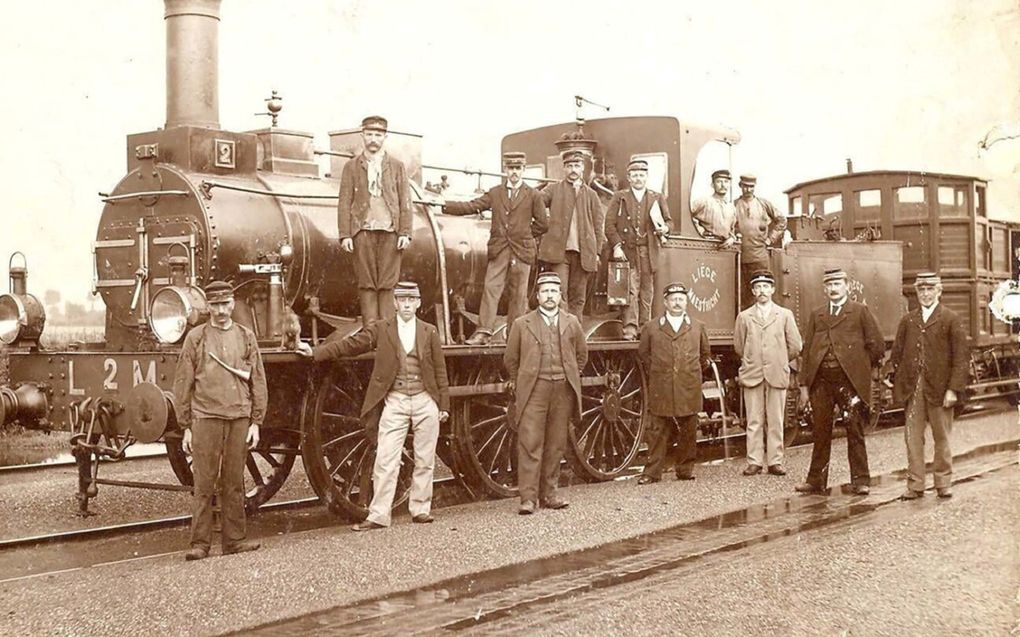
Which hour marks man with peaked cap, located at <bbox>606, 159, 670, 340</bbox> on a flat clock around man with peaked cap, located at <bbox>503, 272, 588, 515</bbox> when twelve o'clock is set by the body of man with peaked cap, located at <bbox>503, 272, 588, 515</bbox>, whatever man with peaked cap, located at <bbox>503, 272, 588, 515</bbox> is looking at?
man with peaked cap, located at <bbox>606, 159, 670, 340</bbox> is roughly at 7 o'clock from man with peaked cap, located at <bbox>503, 272, 588, 515</bbox>.

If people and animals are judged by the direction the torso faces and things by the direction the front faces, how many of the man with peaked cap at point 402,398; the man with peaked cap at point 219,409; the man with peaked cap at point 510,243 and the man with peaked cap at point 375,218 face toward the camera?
4

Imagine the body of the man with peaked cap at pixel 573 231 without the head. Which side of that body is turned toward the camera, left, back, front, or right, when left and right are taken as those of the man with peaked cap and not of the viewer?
front

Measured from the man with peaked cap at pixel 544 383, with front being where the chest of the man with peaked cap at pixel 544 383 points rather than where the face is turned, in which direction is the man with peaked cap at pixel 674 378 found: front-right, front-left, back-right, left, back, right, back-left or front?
back-left

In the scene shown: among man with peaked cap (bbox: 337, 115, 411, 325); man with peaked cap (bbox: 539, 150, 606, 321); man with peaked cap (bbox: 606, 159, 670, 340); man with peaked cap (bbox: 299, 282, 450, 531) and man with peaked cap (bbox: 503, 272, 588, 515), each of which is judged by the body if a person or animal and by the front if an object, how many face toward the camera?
5

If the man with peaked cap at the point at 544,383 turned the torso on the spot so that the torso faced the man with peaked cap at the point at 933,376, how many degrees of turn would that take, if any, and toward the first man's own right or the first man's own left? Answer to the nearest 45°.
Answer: approximately 90° to the first man's own left

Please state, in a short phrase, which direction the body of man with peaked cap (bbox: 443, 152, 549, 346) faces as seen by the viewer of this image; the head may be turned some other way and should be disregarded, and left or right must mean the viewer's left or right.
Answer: facing the viewer

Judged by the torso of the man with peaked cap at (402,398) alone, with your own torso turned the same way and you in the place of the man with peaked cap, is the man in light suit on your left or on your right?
on your left

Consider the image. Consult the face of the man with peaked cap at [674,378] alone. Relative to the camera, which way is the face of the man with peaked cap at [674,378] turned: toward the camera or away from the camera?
toward the camera

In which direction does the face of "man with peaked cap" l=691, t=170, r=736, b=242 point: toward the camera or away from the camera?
toward the camera
